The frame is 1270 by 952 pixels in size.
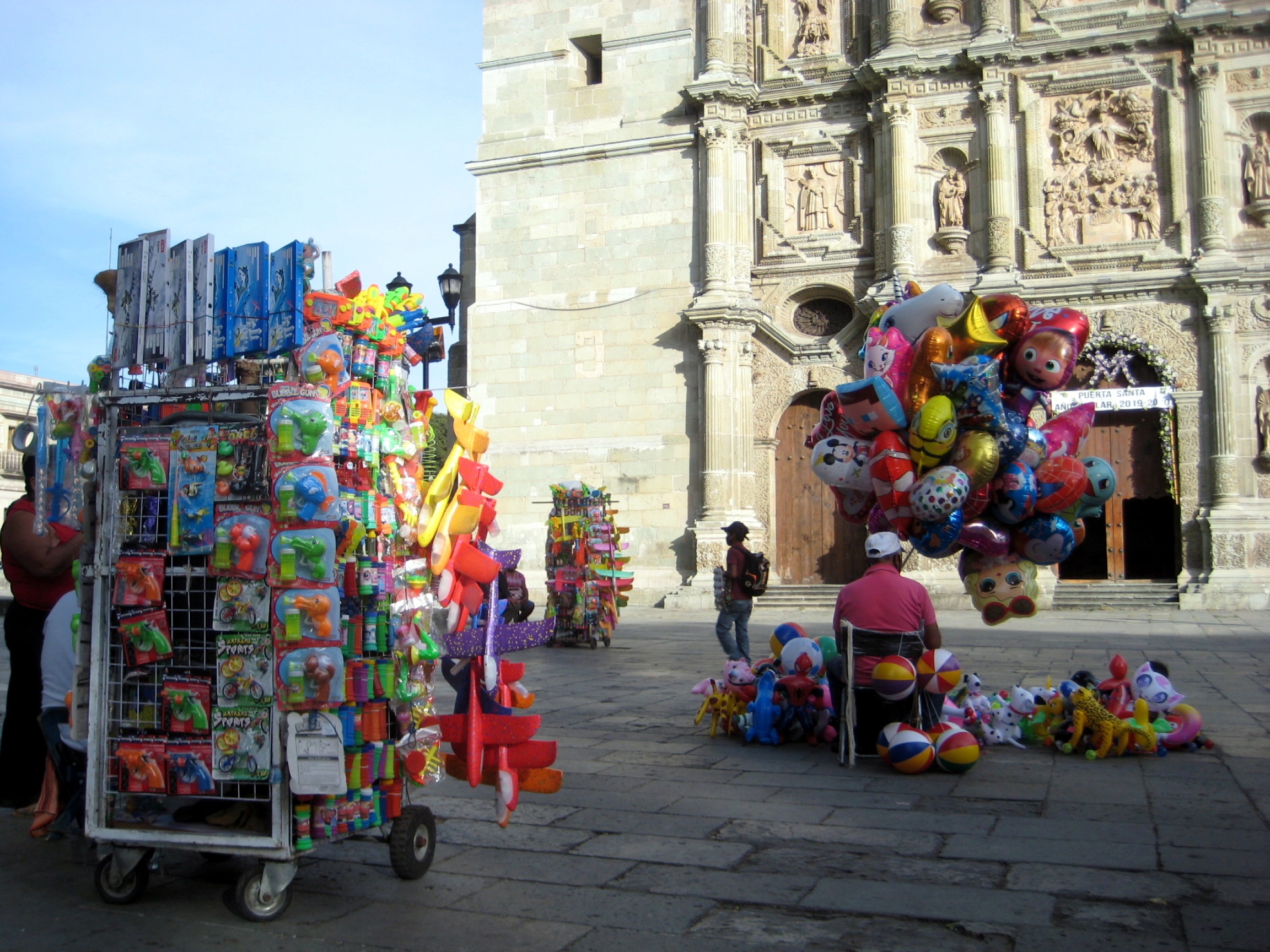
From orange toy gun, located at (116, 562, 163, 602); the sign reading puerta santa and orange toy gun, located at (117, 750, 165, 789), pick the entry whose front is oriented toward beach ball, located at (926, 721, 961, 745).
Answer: the sign reading puerta santa

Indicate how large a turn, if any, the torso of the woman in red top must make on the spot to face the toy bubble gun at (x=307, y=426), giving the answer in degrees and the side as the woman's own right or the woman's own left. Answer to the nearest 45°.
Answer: approximately 45° to the woman's own right

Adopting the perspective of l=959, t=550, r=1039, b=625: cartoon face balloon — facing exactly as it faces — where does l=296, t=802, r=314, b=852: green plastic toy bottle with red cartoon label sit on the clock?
The green plastic toy bottle with red cartoon label is roughly at 1 o'clock from the cartoon face balloon.

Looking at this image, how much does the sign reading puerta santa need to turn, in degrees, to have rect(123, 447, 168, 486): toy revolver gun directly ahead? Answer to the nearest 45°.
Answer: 0° — it already faces it

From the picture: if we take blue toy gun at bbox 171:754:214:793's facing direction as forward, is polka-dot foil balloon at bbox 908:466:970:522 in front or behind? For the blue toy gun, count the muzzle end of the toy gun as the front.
behind
